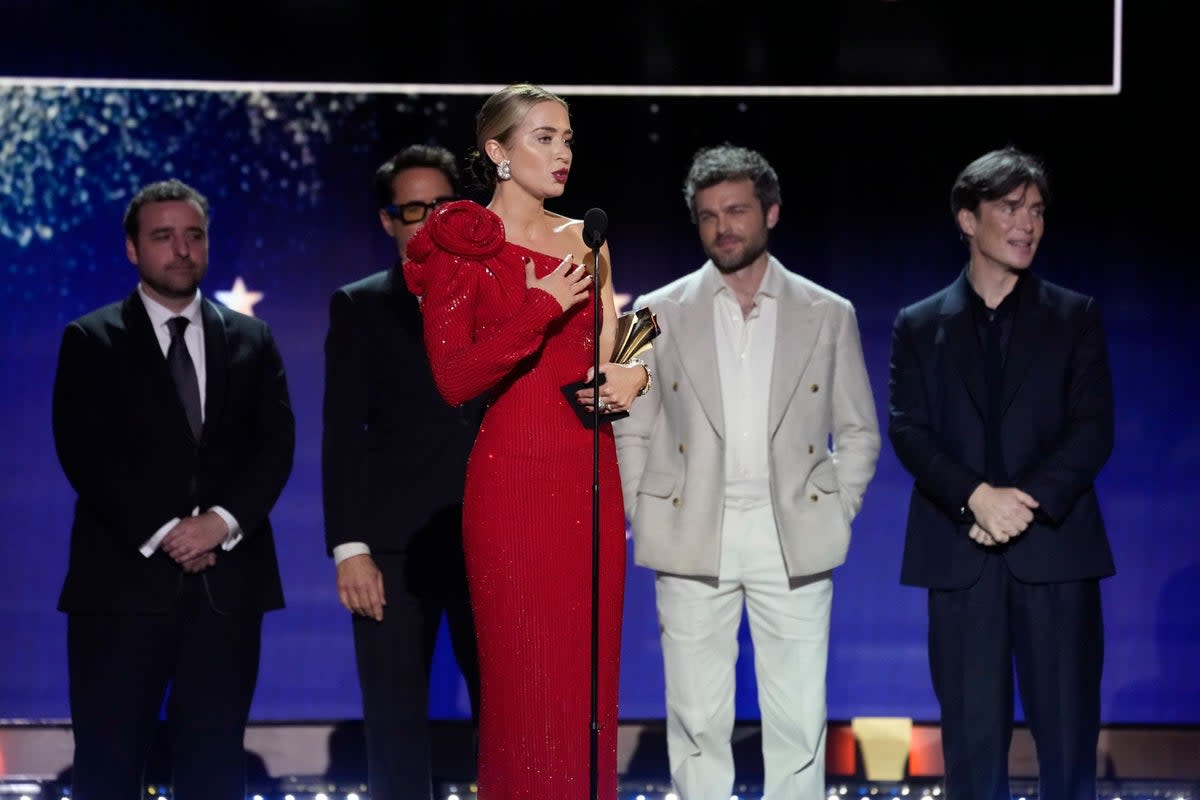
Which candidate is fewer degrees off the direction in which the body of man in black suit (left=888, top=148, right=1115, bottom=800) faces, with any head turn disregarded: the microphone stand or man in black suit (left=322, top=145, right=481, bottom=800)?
the microphone stand

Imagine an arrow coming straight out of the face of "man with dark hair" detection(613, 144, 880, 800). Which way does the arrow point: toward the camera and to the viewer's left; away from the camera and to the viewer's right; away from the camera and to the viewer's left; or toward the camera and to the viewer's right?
toward the camera and to the viewer's left

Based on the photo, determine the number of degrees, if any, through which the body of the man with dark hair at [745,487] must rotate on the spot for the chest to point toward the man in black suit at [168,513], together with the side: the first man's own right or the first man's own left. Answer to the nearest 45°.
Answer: approximately 90° to the first man's own right

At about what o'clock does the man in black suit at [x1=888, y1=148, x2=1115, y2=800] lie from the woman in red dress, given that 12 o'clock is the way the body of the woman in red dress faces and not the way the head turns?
The man in black suit is roughly at 9 o'clock from the woman in red dress.

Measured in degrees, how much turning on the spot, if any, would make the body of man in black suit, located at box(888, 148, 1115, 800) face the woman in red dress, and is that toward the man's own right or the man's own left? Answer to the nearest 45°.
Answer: approximately 45° to the man's own right

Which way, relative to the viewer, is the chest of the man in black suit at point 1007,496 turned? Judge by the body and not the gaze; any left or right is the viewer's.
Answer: facing the viewer

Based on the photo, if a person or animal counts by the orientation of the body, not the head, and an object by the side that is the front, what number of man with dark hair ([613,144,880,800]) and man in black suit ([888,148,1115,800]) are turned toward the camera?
2

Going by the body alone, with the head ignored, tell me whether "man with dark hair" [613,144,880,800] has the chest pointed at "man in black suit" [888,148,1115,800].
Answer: no

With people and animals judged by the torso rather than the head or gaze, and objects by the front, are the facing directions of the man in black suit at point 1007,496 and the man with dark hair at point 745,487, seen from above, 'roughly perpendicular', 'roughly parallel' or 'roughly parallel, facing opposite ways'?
roughly parallel

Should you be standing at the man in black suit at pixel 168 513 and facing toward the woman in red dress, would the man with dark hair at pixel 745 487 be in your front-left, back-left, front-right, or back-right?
front-left

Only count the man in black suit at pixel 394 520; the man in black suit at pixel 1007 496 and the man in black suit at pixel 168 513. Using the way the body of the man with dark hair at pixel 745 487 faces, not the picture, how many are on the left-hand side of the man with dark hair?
1

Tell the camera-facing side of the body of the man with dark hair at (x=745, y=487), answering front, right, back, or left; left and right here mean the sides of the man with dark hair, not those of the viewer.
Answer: front

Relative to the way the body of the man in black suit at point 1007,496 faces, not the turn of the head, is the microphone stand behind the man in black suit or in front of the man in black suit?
in front
